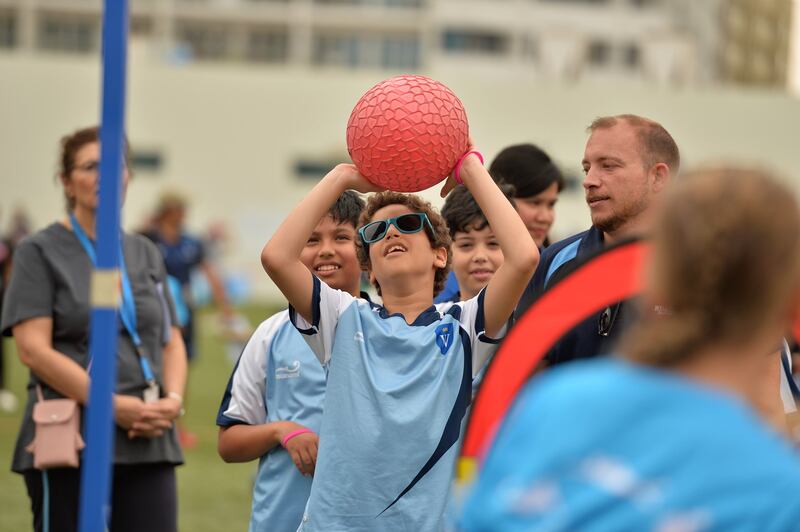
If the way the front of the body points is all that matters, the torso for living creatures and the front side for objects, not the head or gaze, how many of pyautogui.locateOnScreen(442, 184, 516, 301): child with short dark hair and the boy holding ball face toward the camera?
2

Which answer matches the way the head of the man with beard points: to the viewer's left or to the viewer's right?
to the viewer's left

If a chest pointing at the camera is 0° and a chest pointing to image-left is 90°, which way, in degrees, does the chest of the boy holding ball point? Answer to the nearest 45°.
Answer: approximately 0°

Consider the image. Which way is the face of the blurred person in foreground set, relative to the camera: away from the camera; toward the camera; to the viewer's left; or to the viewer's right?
away from the camera

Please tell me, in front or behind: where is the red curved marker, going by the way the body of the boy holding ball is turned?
in front

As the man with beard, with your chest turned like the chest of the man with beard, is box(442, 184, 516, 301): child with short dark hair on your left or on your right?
on your right

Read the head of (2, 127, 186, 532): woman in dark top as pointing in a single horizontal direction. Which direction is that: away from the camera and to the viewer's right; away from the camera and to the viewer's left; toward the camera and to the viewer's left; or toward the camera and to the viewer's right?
toward the camera and to the viewer's right

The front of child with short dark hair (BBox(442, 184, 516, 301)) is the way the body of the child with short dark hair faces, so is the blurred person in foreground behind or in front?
in front

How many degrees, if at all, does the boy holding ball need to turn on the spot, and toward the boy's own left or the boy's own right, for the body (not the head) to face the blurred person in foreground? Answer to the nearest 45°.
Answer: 0° — they already face them

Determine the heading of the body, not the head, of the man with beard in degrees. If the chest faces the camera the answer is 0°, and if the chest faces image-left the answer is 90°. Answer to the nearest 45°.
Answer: approximately 45°

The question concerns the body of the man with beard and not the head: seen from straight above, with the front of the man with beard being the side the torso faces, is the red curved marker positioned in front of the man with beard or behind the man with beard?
in front

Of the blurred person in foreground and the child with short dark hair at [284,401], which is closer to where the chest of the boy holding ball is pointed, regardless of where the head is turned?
the blurred person in foreground

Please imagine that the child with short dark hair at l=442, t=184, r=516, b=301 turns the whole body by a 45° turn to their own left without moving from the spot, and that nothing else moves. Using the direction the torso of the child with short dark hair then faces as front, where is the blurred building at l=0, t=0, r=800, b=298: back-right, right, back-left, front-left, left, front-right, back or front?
back-left

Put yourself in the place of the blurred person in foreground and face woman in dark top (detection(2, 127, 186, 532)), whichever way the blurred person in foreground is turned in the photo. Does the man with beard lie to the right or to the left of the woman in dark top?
right

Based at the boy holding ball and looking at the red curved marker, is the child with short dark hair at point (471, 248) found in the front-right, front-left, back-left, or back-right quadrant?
back-left
